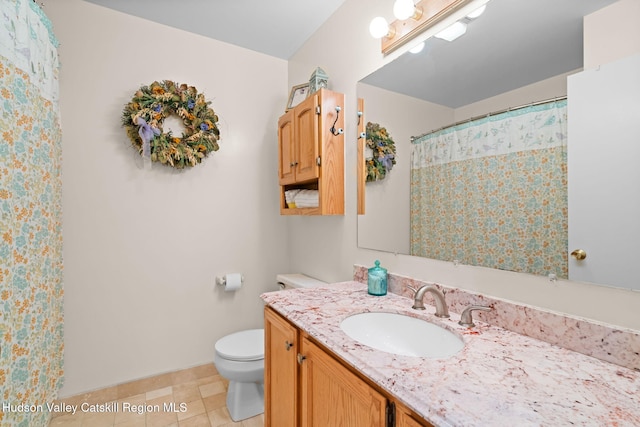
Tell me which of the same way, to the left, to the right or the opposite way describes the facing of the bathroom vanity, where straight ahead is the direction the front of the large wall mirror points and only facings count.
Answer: the same way

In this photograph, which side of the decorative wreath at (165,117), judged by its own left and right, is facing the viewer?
front

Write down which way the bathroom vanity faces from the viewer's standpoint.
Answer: facing the viewer and to the left of the viewer

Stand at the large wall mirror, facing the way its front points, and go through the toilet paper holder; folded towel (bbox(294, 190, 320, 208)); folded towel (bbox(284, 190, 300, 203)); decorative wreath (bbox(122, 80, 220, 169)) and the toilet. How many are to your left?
0

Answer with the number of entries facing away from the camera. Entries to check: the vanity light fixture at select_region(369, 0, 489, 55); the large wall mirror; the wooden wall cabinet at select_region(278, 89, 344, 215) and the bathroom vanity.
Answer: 0

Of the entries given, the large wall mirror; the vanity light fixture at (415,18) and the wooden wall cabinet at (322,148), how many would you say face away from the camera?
0

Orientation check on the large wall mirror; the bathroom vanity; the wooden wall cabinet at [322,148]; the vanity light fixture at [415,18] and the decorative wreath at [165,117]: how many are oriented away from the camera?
0

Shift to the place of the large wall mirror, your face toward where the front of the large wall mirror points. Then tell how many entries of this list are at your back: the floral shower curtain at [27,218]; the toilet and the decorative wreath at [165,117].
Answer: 0

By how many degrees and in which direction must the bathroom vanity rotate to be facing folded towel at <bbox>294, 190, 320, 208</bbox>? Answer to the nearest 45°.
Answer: approximately 90° to its right

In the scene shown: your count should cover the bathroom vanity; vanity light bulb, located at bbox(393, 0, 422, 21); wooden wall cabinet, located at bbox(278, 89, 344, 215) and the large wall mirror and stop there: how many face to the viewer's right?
0

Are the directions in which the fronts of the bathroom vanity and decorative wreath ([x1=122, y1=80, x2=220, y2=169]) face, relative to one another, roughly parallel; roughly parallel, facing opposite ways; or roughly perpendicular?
roughly perpendicular

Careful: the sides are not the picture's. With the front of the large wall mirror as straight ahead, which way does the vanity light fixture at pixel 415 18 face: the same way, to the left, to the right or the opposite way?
the same way
